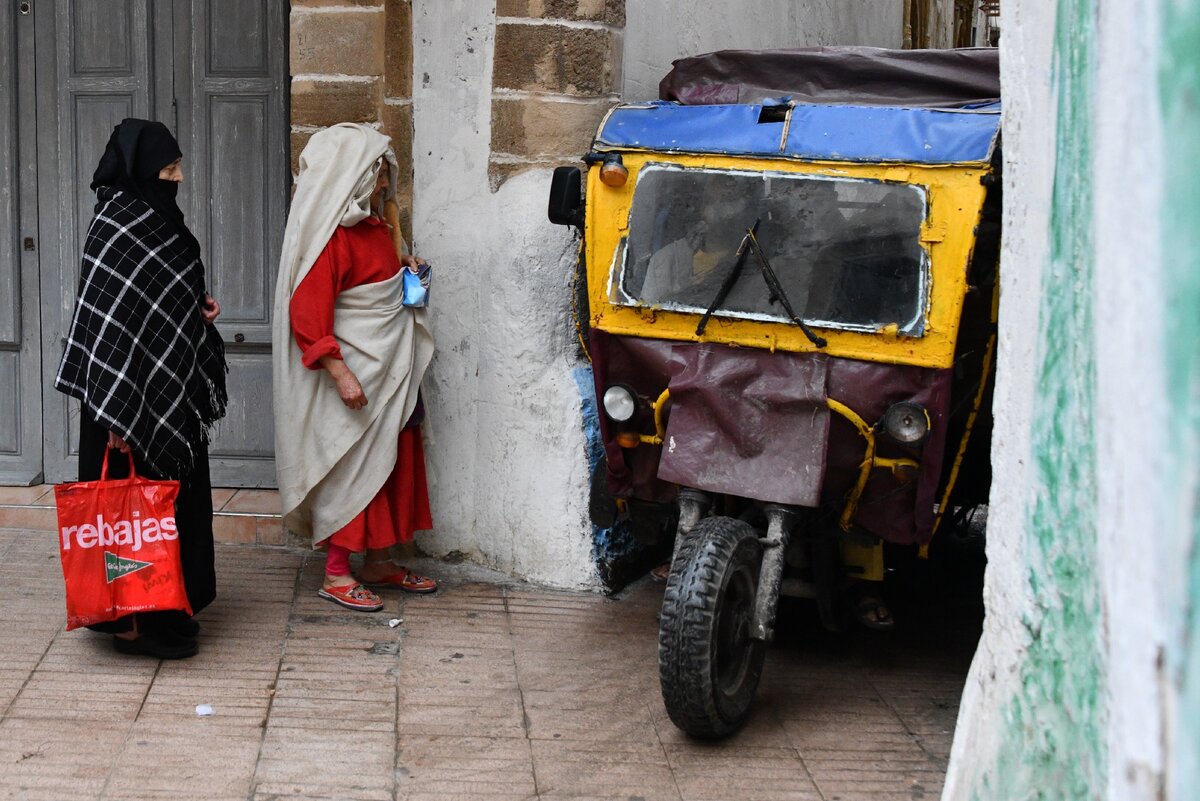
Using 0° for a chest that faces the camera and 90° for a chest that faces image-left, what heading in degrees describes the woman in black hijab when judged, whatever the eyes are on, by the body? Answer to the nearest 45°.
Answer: approximately 270°

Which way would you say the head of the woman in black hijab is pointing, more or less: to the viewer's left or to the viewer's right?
to the viewer's right

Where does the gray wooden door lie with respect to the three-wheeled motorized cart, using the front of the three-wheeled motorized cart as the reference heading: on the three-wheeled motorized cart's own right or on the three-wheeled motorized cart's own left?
on the three-wheeled motorized cart's own right

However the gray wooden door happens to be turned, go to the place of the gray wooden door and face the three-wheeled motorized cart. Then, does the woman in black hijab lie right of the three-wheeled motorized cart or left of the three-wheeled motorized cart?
right

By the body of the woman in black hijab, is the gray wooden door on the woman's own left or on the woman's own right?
on the woman's own left
